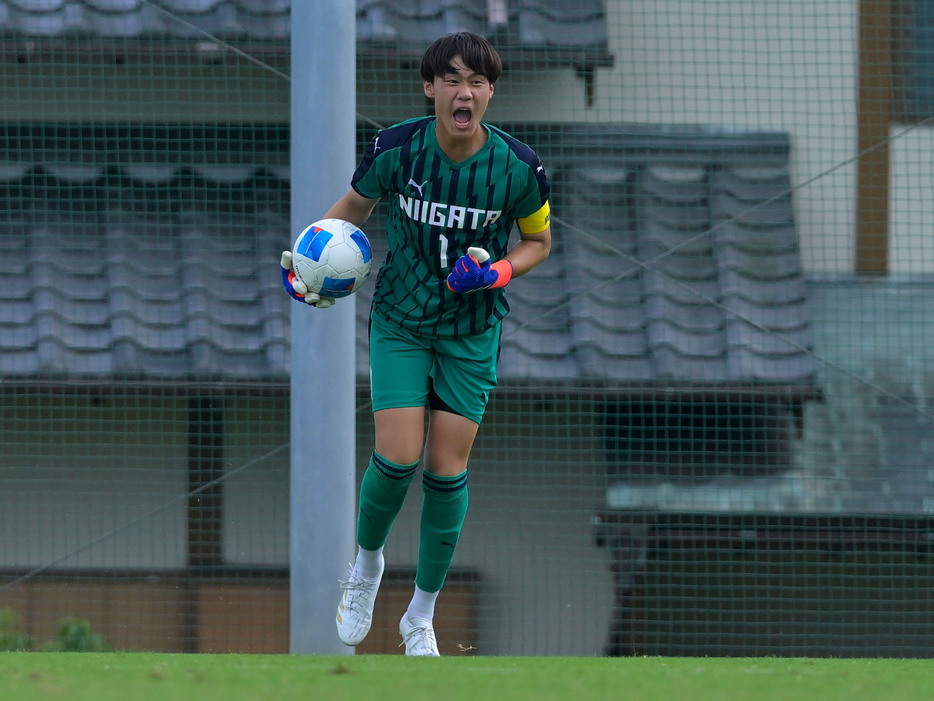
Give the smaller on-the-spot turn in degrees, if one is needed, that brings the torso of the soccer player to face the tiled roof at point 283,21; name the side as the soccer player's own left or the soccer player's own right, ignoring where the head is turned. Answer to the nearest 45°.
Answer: approximately 180°

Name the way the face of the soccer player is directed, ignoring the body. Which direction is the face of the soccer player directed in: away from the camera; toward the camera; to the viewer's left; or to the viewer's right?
toward the camera

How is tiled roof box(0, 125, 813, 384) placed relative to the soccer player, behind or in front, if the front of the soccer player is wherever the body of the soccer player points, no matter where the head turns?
behind

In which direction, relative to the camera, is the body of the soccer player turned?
toward the camera
